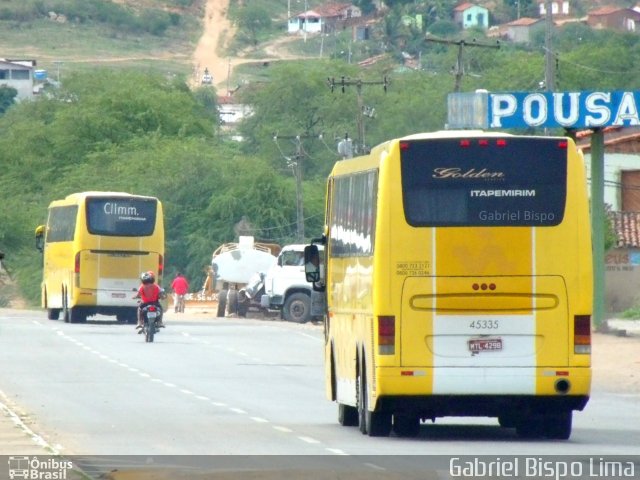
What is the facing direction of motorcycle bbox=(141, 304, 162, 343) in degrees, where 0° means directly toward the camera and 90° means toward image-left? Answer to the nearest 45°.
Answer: approximately 180°

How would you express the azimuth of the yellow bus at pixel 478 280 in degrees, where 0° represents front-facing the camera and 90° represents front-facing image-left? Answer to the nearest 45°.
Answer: approximately 180°

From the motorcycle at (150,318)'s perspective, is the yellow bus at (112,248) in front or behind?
in front

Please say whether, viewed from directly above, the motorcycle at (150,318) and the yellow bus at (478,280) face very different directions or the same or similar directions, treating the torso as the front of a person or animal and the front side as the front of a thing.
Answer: same or similar directions

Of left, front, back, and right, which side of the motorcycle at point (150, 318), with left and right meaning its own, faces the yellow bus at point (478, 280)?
back

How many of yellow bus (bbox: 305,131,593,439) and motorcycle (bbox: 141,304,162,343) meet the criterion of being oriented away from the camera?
2

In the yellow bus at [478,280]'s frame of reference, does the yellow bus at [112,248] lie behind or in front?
in front
